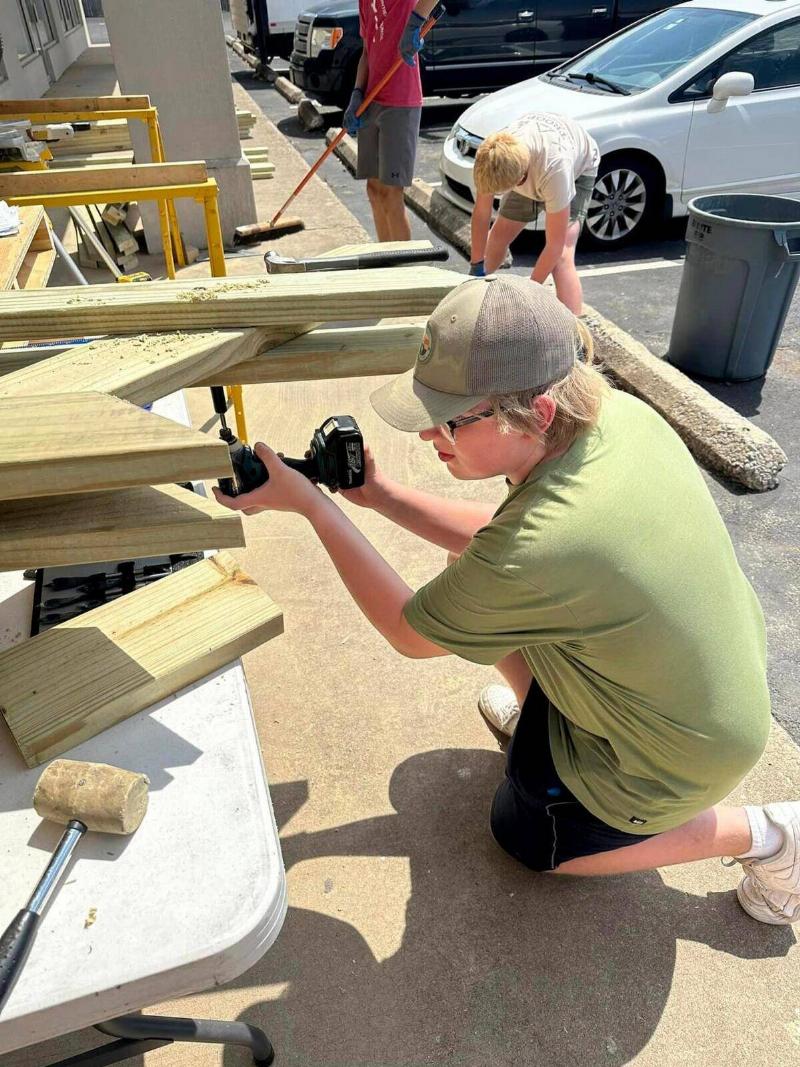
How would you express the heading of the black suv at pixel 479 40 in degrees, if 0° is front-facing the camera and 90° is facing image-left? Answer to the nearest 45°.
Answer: approximately 45°

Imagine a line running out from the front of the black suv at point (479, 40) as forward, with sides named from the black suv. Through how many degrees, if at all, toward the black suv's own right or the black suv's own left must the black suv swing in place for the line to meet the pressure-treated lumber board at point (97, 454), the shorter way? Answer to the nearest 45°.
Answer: approximately 45° to the black suv's own left

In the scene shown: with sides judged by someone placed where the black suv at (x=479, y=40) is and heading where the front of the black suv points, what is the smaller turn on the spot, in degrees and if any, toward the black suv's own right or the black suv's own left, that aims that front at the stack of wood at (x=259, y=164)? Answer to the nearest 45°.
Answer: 0° — it already faces it

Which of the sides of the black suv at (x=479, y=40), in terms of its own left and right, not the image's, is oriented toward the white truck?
right

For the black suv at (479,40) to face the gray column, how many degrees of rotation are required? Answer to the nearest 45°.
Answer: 0° — it already faces it

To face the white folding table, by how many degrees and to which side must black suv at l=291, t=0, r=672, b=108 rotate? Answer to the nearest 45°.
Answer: approximately 45° to its left

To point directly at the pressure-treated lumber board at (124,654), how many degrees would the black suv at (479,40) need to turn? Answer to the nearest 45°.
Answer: approximately 45° to its left

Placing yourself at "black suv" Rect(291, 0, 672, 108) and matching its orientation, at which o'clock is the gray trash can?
The gray trash can is roughly at 10 o'clock from the black suv.
